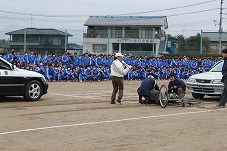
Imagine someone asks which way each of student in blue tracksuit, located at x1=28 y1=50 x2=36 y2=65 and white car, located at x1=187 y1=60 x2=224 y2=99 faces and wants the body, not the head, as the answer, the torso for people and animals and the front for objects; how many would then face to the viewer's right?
0

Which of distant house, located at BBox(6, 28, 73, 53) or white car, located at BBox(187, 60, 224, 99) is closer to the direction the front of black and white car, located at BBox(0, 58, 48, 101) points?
the white car

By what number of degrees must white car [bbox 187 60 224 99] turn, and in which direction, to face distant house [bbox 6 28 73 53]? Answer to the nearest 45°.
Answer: approximately 90° to its right

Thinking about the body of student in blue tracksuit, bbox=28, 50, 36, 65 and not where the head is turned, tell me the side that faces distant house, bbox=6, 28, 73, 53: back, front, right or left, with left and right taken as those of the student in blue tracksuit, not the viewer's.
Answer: back

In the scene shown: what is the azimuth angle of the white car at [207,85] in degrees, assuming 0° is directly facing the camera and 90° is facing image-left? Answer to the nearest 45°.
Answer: approximately 45°

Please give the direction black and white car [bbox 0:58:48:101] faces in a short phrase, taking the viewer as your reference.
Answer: facing to the right of the viewer

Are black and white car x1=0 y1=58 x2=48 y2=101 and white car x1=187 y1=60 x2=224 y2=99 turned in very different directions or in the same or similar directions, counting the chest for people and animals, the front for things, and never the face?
very different directions

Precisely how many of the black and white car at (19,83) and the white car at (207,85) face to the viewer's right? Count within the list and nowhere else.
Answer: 1

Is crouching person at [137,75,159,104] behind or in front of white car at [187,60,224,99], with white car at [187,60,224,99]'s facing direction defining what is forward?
in front

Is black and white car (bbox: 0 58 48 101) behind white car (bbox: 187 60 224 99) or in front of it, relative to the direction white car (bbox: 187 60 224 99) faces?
in front

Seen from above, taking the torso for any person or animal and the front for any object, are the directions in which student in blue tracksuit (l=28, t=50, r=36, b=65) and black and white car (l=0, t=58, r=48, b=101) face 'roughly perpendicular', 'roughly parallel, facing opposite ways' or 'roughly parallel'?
roughly perpendicular

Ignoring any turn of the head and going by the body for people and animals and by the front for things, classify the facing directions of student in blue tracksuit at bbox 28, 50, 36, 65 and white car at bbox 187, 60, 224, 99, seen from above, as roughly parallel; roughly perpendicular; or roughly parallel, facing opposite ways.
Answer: roughly perpendicular
